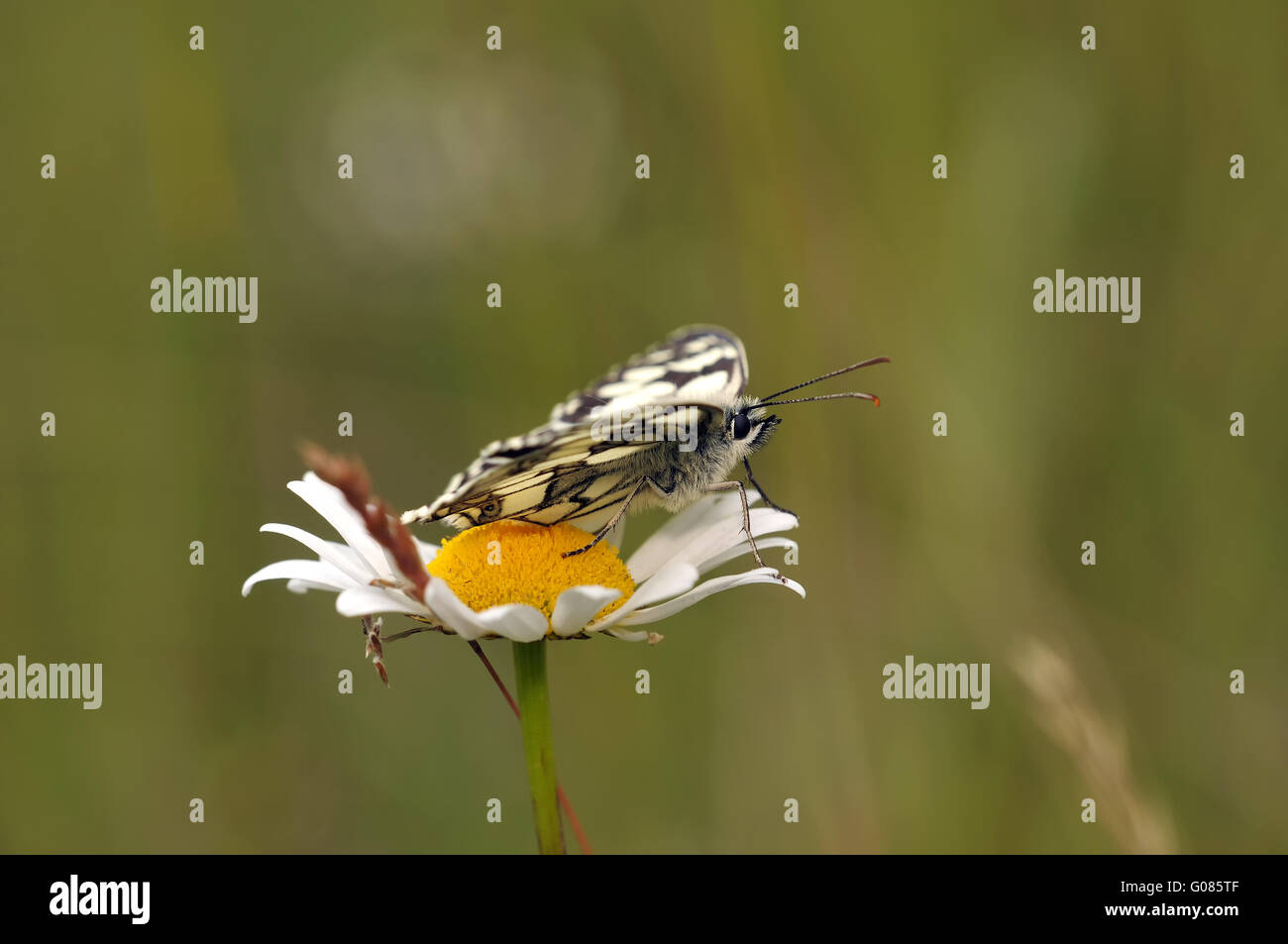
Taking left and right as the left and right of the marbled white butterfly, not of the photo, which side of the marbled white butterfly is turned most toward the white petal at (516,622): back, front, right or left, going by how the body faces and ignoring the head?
right

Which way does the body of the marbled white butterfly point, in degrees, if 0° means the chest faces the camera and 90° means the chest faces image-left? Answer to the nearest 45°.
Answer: approximately 270°
